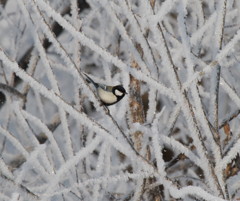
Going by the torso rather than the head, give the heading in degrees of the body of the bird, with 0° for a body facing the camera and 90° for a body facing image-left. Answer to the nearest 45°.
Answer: approximately 270°
